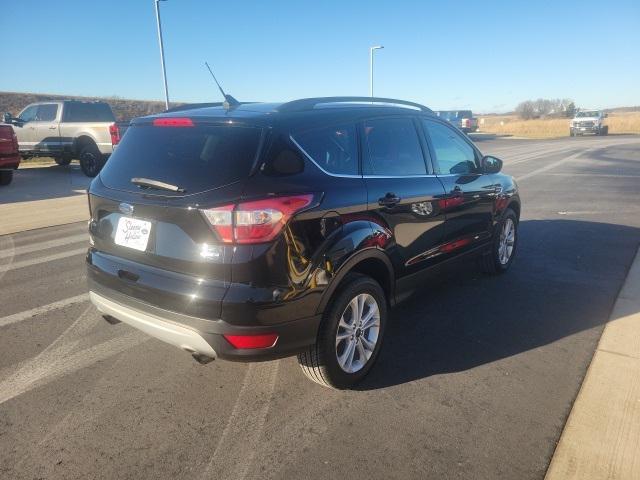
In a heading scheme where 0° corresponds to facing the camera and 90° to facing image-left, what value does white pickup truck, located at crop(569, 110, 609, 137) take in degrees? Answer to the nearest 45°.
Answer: approximately 45°

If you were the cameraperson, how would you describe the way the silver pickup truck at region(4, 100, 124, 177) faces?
facing away from the viewer and to the left of the viewer

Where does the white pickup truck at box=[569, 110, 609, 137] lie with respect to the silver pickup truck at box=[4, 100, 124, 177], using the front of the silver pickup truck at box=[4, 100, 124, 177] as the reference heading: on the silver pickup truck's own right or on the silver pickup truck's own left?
on the silver pickup truck's own right

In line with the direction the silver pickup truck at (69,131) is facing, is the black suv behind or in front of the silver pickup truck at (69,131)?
behind

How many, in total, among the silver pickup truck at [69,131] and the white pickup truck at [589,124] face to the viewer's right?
0

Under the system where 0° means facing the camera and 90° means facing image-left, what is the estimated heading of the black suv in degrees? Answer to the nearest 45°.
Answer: approximately 225°

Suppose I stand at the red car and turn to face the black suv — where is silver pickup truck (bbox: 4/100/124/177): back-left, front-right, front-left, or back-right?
back-left

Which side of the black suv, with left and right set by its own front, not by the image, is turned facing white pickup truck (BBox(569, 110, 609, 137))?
front

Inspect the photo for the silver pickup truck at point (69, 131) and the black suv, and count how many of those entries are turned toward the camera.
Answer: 0
